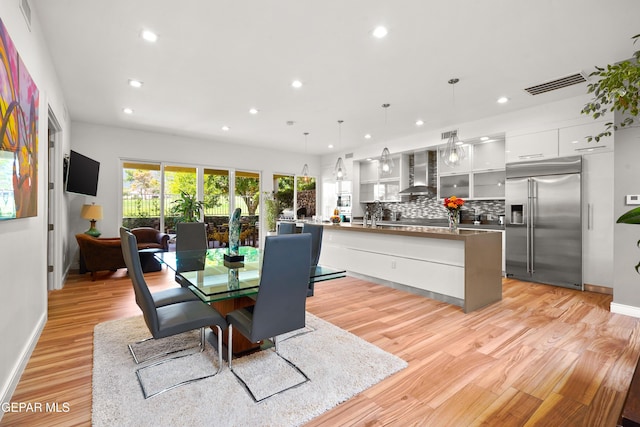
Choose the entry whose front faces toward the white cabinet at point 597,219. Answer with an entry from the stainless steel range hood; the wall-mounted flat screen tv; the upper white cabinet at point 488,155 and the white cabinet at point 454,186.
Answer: the wall-mounted flat screen tv

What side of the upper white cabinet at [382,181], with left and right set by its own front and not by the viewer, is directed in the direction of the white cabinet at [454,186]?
left

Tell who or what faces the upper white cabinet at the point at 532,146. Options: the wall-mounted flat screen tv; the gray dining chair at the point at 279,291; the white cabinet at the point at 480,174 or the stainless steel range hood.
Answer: the wall-mounted flat screen tv

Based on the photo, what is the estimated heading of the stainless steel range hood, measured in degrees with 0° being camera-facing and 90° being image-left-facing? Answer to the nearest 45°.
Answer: approximately 45°

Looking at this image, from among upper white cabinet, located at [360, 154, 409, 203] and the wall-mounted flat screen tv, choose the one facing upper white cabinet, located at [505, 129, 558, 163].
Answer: the wall-mounted flat screen tv

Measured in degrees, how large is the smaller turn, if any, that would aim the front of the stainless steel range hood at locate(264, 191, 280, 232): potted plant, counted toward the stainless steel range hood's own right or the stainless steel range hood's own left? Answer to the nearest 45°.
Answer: approximately 45° to the stainless steel range hood's own right

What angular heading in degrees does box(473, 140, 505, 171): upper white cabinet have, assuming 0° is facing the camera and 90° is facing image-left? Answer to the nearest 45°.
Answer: approximately 45°

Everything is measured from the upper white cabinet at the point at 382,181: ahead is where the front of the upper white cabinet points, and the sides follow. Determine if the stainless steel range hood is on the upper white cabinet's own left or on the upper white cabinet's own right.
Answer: on the upper white cabinet's own left
